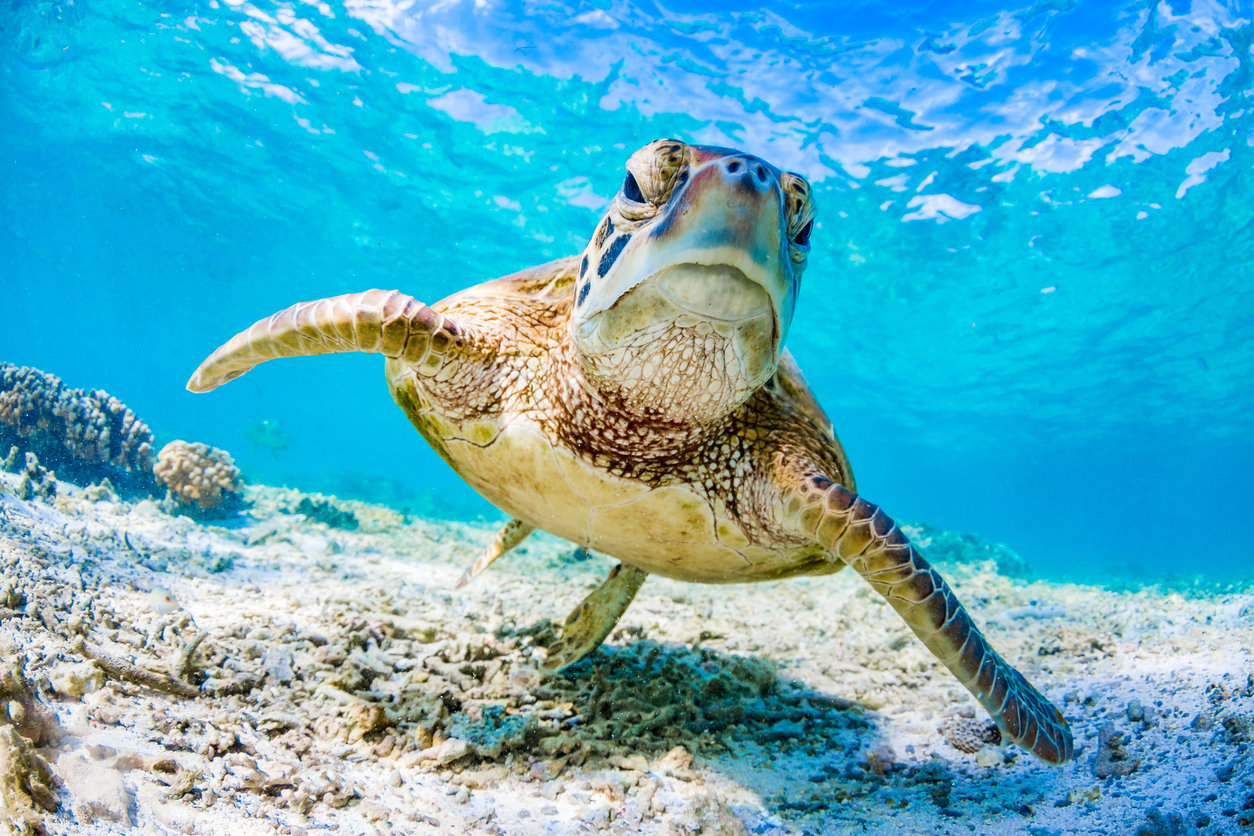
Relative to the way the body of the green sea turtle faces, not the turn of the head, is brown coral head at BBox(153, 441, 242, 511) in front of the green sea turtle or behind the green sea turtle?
behind

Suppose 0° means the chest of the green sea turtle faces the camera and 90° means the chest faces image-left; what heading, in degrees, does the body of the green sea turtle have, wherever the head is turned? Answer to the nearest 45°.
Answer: approximately 0°

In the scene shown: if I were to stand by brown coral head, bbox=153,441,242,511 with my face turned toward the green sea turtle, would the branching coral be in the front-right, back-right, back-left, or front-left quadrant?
back-right

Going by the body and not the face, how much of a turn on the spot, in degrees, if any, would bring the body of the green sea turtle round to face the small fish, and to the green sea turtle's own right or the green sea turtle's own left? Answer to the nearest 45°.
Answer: approximately 135° to the green sea turtle's own right

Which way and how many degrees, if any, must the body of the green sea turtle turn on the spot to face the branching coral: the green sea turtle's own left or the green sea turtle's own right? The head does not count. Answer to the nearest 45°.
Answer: approximately 135° to the green sea turtle's own right
